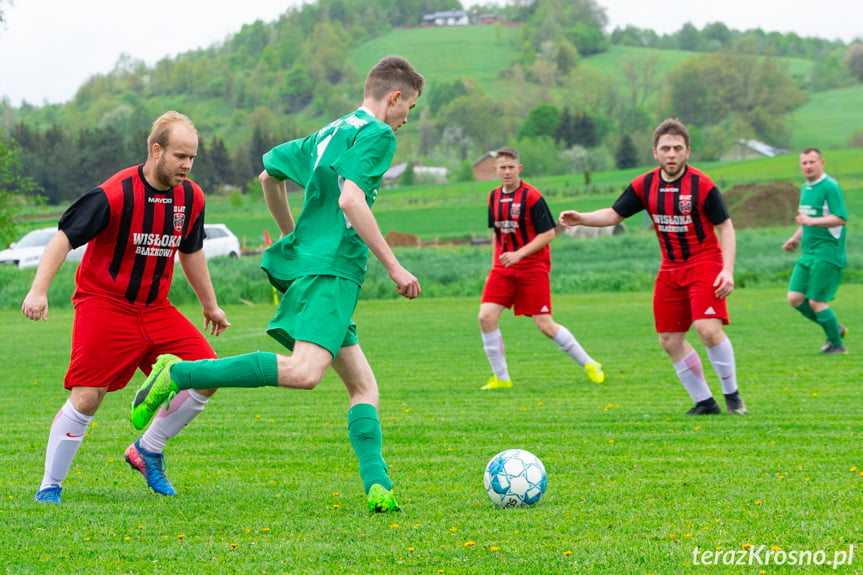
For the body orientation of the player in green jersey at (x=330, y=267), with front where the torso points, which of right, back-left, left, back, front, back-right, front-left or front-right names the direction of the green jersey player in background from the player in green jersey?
front

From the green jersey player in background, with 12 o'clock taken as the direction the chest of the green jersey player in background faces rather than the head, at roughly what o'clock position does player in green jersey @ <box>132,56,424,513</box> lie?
The player in green jersey is roughly at 11 o'clock from the green jersey player in background.

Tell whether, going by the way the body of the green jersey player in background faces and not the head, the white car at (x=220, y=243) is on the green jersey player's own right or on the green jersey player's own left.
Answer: on the green jersey player's own right

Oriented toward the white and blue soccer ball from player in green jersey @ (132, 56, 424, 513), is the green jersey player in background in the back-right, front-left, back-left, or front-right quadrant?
front-left

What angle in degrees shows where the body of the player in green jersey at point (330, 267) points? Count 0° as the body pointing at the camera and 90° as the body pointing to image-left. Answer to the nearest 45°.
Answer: approximately 225°

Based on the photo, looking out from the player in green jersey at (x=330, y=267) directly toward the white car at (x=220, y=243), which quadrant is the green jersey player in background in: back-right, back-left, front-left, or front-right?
front-right

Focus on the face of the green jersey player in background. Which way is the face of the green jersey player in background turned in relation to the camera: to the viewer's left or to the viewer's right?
to the viewer's left

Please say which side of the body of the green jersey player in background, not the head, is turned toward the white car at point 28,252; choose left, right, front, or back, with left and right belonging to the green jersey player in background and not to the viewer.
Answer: right

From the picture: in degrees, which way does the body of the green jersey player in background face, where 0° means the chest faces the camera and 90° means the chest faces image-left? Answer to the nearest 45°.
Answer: approximately 45°

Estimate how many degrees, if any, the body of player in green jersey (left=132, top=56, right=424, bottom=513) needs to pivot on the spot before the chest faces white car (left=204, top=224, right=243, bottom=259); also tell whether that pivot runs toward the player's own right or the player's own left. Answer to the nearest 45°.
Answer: approximately 45° to the player's own left

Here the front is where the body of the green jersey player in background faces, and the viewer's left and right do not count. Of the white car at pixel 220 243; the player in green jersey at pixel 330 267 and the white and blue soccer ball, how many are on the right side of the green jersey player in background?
1

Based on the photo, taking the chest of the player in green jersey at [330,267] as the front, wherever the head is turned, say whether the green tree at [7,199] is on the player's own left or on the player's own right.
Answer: on the player's own left
